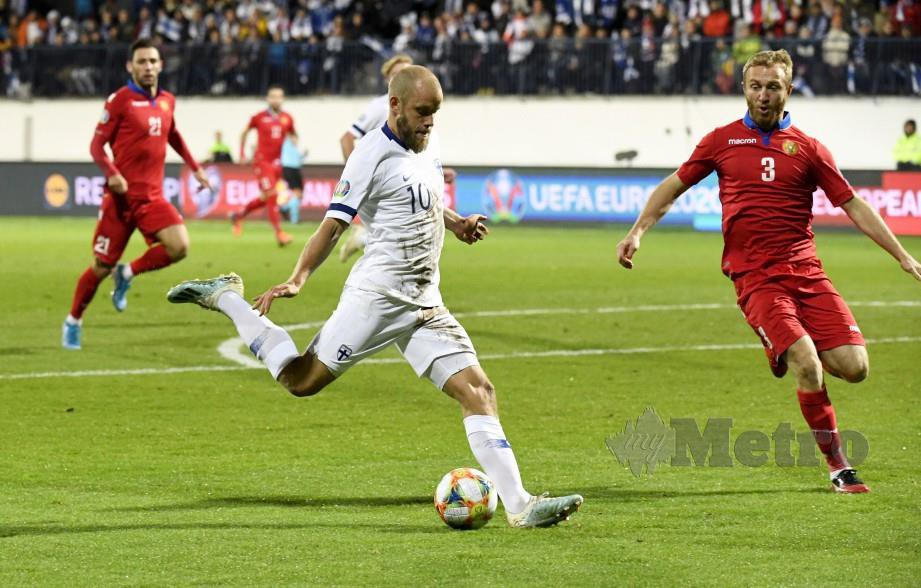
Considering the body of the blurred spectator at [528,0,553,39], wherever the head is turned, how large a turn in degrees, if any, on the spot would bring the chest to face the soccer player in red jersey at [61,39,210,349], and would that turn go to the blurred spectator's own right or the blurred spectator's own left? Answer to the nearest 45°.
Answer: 0° — they already face them

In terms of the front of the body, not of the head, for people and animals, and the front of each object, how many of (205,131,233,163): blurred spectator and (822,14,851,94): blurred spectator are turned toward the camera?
2

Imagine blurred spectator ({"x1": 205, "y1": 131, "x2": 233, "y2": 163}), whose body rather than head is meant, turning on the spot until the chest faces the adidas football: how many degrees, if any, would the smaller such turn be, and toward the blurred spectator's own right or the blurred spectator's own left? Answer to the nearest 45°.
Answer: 0° — they already face it

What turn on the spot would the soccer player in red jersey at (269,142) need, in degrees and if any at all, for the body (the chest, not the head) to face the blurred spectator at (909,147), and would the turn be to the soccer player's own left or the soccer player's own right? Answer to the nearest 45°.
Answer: approximately 45° to the soccer player's own left

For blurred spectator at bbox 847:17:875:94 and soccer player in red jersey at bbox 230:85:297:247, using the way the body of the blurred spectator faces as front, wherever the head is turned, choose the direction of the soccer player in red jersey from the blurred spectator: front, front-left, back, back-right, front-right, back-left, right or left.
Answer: front-right

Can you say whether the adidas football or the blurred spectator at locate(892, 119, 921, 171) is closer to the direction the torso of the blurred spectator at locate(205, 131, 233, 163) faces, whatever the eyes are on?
the adidas football

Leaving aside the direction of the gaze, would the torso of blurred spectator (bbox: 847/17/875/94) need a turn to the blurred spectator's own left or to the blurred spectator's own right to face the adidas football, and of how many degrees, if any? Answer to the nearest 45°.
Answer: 0° — they already face it

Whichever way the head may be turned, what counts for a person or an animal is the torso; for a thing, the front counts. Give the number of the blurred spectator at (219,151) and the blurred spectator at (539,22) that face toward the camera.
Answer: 2
